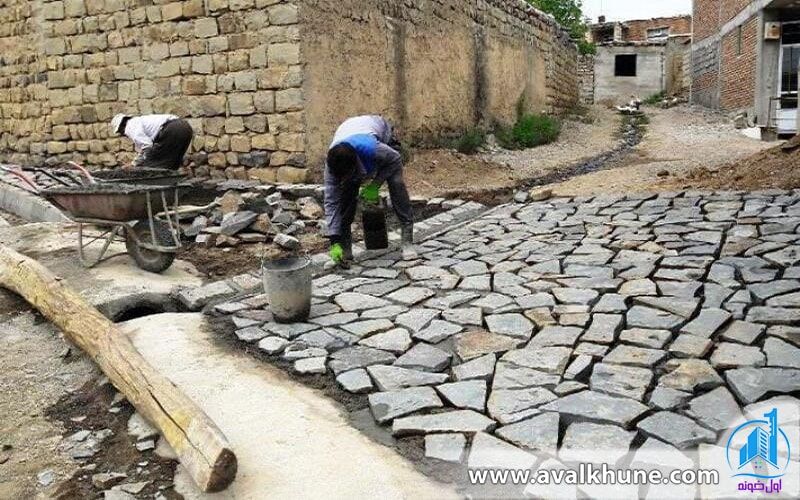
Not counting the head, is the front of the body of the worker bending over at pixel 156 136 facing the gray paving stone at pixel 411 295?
no

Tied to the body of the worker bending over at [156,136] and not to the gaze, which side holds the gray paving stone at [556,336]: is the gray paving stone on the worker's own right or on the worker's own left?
on the worker's own left

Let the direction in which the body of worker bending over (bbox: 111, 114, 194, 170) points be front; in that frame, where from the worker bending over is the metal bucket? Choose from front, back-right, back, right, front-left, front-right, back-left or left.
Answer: left

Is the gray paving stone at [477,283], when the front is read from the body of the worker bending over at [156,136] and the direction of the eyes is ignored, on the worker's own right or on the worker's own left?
on the worker's own left

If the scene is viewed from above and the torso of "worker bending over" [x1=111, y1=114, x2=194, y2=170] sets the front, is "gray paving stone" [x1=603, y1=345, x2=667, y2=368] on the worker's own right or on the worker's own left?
on the worker's own left

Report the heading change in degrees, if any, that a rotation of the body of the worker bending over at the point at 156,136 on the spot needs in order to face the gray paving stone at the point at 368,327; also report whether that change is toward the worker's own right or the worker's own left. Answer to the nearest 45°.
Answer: approximately 90° to the worker's own left

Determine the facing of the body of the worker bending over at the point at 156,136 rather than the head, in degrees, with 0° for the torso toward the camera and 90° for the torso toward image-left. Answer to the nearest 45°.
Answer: approximately 90°

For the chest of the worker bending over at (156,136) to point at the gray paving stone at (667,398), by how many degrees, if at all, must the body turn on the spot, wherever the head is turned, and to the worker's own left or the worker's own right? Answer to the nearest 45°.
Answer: approximately 90° to the worker's own left

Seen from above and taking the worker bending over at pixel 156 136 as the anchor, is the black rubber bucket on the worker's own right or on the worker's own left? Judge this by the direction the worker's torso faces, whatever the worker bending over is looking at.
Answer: on the worker's own left

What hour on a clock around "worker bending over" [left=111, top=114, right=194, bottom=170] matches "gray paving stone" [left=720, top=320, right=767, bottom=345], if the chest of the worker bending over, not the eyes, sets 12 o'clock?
The gray paving stone is roughly at 8 o'clock from the worker bending over.

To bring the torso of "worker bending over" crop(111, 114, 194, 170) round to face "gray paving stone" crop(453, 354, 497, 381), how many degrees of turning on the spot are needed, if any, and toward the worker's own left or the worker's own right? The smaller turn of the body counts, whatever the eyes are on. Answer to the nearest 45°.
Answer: approximately 90° to the worker's own left

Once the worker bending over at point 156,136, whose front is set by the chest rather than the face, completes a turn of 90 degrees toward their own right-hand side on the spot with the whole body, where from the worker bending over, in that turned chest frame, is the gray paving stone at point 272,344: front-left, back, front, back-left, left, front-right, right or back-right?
back

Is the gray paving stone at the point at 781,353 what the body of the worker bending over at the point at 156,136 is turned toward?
no

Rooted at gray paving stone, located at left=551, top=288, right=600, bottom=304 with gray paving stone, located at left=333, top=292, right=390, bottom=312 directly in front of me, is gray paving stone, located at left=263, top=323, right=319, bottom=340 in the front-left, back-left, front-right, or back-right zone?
front-left

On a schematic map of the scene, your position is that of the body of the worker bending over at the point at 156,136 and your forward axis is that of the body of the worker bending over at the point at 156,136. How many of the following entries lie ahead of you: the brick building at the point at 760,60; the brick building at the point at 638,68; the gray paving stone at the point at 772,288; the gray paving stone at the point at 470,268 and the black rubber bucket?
0

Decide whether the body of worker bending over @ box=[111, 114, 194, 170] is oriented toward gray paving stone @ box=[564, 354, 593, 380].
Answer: no

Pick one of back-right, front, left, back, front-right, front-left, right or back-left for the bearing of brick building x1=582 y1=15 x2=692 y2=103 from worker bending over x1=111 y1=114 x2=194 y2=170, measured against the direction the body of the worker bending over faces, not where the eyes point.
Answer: back-right

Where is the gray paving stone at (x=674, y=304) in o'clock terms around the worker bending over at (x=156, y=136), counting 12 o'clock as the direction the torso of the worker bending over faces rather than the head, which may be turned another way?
The gray paving stone is roughly at 8 o'clock from the worker bending over.

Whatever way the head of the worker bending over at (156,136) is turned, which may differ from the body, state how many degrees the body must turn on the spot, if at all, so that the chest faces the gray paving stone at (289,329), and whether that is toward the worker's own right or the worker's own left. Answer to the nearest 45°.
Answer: approximately 90° to the worker's own left
